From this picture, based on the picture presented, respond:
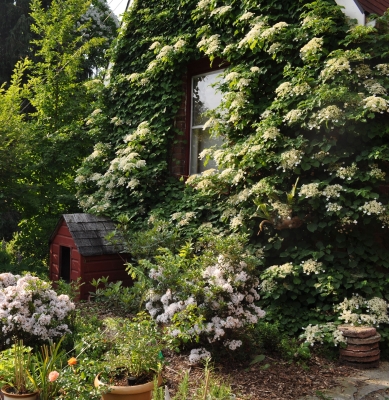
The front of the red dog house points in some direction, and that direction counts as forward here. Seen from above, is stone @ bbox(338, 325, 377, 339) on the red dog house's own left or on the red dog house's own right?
on the red dog house's own left

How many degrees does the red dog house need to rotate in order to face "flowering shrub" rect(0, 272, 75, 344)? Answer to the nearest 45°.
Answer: approximately 45° to its left

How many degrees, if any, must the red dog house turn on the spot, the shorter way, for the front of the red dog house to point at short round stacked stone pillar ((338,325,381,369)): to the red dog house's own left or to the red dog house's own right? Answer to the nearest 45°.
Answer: approximately 90° to the red dog house's own left

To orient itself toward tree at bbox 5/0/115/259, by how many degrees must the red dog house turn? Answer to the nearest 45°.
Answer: approximately 135° to its right

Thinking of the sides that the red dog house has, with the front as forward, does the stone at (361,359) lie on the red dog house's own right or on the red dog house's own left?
on the red dog house's own left

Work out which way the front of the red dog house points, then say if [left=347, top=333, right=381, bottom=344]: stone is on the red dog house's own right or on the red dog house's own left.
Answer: on the red dog house's own left

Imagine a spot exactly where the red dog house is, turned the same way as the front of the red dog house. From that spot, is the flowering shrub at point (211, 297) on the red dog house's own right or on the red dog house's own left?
on the red dog house's own left

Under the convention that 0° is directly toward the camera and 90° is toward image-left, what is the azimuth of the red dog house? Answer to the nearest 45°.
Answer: approximately 45°
